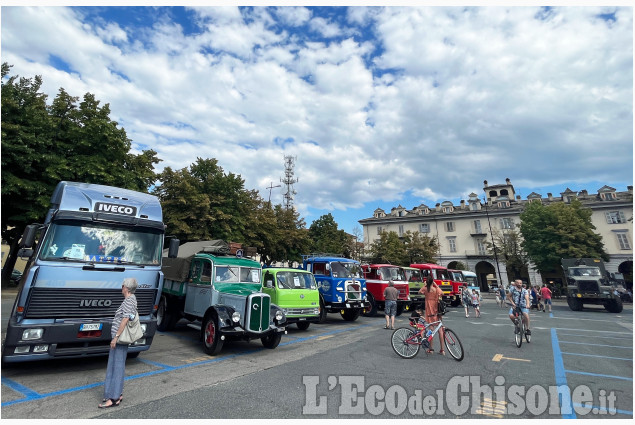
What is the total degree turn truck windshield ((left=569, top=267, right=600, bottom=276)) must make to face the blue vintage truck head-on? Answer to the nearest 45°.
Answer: approximately 45° to its right

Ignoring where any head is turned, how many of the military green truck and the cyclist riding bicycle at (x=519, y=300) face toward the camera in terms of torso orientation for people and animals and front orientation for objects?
2

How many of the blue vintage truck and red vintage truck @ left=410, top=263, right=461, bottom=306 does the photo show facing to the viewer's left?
0

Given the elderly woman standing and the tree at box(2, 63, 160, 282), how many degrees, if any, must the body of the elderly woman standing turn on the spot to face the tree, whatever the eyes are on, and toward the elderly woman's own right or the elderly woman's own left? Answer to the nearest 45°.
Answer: approximately 90° to the elderly woman's own right
